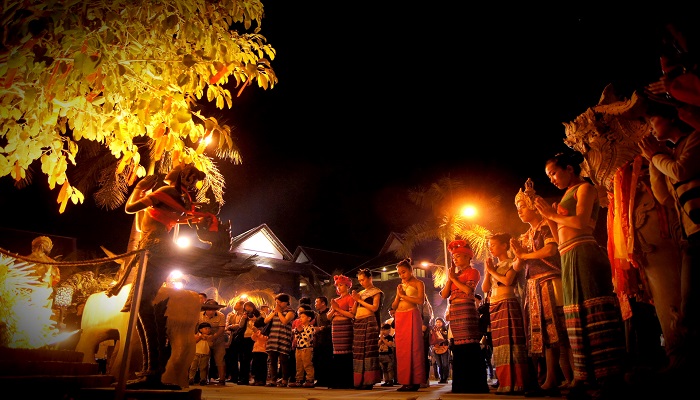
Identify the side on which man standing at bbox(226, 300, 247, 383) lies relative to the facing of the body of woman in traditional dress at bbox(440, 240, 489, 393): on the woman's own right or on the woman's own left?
on the woman's own right

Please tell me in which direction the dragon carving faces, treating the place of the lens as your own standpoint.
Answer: facing to the left of the viewer

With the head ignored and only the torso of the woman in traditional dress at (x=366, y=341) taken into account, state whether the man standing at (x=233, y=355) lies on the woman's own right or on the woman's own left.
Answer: on the woman's own right

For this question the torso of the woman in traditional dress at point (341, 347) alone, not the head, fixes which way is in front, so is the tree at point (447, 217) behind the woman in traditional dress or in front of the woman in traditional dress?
behind

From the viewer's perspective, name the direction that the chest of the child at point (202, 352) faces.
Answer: toward the camera

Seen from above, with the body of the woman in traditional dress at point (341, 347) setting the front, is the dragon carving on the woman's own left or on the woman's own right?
on the woman's own left

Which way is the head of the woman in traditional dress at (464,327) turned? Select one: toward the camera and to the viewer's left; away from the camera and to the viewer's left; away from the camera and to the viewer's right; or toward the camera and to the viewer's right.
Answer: toward the camera and to the viewer's left

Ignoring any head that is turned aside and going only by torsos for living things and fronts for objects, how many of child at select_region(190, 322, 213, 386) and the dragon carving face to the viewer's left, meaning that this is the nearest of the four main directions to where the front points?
1

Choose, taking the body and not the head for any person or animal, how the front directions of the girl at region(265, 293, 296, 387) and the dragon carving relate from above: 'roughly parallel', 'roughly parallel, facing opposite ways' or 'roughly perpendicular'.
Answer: roughly perpendicular

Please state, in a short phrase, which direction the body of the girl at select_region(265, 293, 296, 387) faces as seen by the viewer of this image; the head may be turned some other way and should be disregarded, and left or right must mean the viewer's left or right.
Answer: facing the viewer and to the left of the viewer
